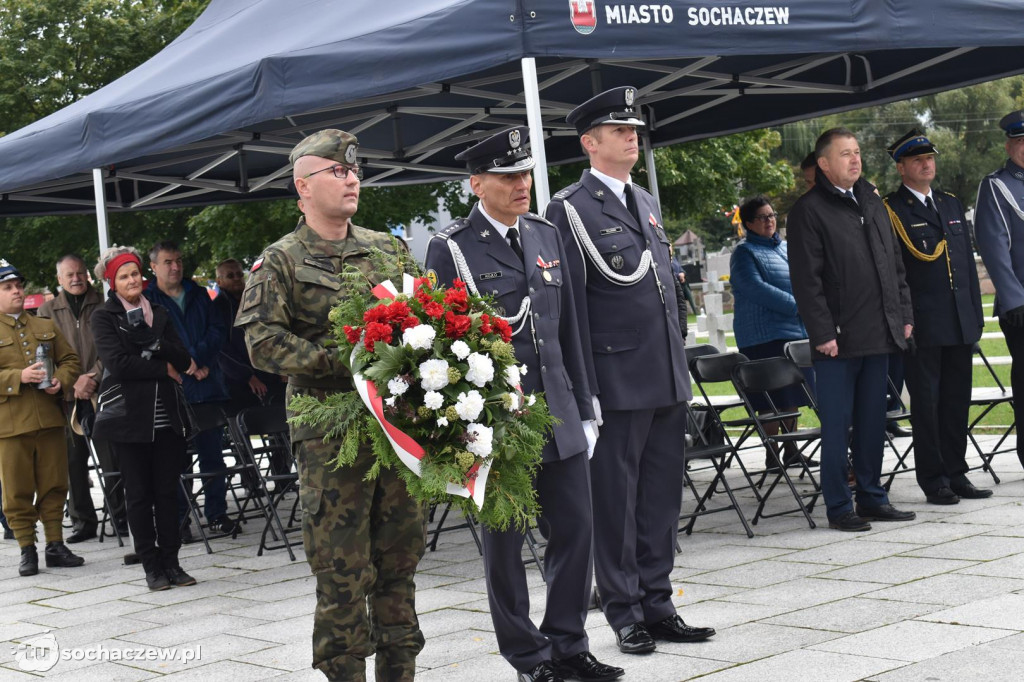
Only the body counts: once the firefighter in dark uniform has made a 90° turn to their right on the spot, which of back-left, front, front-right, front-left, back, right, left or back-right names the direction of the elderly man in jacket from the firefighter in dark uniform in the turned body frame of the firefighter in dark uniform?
front-right

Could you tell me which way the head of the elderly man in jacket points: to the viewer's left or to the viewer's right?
to the viewer's right

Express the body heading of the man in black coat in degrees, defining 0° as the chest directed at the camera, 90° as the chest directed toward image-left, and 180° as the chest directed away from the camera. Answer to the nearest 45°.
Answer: approximately 315°

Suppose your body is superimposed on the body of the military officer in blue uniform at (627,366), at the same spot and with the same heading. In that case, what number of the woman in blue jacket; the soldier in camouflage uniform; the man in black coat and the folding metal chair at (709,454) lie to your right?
1

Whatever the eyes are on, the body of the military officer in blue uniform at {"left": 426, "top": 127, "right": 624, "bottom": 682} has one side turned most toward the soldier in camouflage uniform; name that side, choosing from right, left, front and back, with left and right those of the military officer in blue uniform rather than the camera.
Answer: right

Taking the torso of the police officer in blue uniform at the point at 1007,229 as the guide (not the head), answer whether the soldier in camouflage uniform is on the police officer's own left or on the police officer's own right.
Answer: on the police officer's own right
